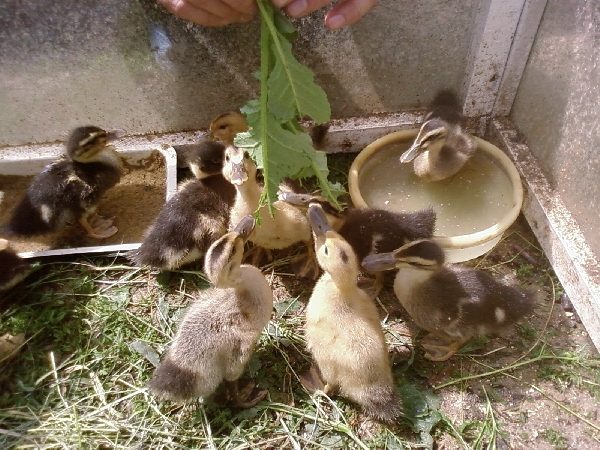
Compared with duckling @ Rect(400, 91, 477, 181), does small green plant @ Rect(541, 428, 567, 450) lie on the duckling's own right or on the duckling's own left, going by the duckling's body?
on the duckling's own left

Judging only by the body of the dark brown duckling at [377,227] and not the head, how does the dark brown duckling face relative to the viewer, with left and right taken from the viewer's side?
facing to the left of the viewer

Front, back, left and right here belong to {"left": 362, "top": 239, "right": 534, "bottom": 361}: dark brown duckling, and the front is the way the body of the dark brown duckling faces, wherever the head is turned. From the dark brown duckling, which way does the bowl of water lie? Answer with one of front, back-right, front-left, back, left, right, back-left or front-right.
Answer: right

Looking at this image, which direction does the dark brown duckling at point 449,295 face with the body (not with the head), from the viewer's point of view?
to the viewer's left

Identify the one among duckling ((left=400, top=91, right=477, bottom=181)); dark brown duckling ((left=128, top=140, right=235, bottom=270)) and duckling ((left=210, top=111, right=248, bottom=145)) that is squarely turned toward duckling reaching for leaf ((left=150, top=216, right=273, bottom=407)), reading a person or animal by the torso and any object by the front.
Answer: duckling ((left=400, top=91, right=477, bottom=181))

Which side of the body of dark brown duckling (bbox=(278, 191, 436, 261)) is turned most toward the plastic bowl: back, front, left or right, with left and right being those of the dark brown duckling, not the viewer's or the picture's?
back

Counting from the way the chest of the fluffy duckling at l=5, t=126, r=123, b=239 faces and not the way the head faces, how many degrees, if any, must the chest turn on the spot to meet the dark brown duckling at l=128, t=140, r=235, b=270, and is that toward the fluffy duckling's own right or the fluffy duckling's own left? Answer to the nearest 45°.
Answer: approximately 45° to the fluffy duckling's own right

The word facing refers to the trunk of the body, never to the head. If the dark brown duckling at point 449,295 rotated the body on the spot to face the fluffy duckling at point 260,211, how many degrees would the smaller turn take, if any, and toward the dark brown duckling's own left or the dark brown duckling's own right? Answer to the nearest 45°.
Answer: approximately 45° to the dark brown duckling's own right

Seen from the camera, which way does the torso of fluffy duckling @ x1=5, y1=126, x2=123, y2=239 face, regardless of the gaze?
to the viewer's right

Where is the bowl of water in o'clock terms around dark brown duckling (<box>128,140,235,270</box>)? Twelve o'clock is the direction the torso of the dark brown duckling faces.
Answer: The bowl of water is roughly at 2 o'clock from the dark brown duckling.
